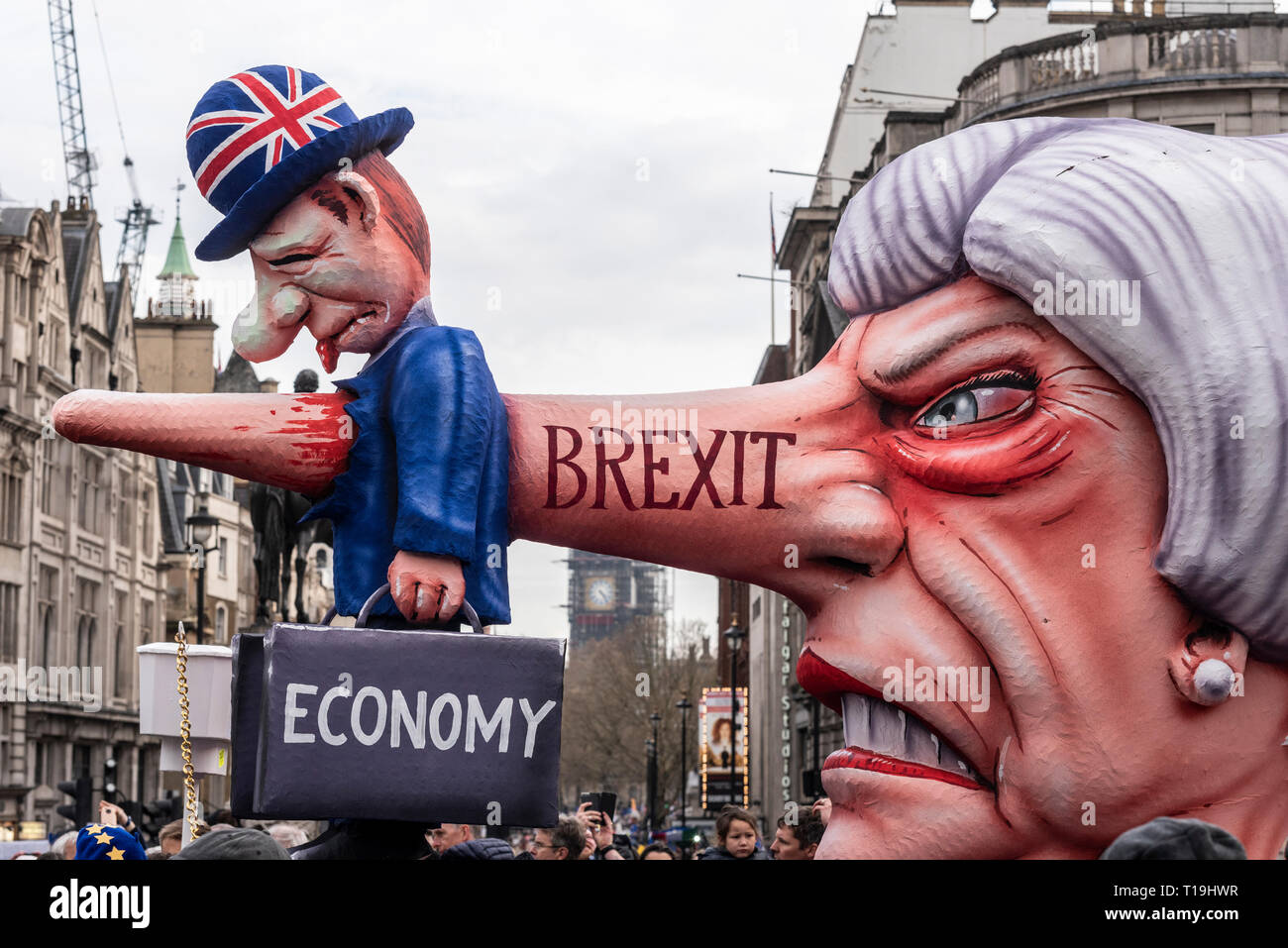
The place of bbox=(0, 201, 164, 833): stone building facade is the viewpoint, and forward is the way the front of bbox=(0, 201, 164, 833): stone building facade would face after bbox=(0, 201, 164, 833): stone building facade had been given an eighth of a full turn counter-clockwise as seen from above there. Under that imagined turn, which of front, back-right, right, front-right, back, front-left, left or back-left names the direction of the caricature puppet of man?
right

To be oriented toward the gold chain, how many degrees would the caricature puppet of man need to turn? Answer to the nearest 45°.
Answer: approximately 45° to its right

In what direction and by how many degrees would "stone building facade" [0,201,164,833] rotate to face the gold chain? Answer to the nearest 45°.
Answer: approximately 45° to its right

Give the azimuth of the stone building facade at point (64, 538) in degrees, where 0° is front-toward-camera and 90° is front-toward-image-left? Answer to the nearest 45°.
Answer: approximately 315°

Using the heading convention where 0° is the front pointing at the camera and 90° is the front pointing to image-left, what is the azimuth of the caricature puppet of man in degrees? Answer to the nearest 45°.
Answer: approximately 90°
